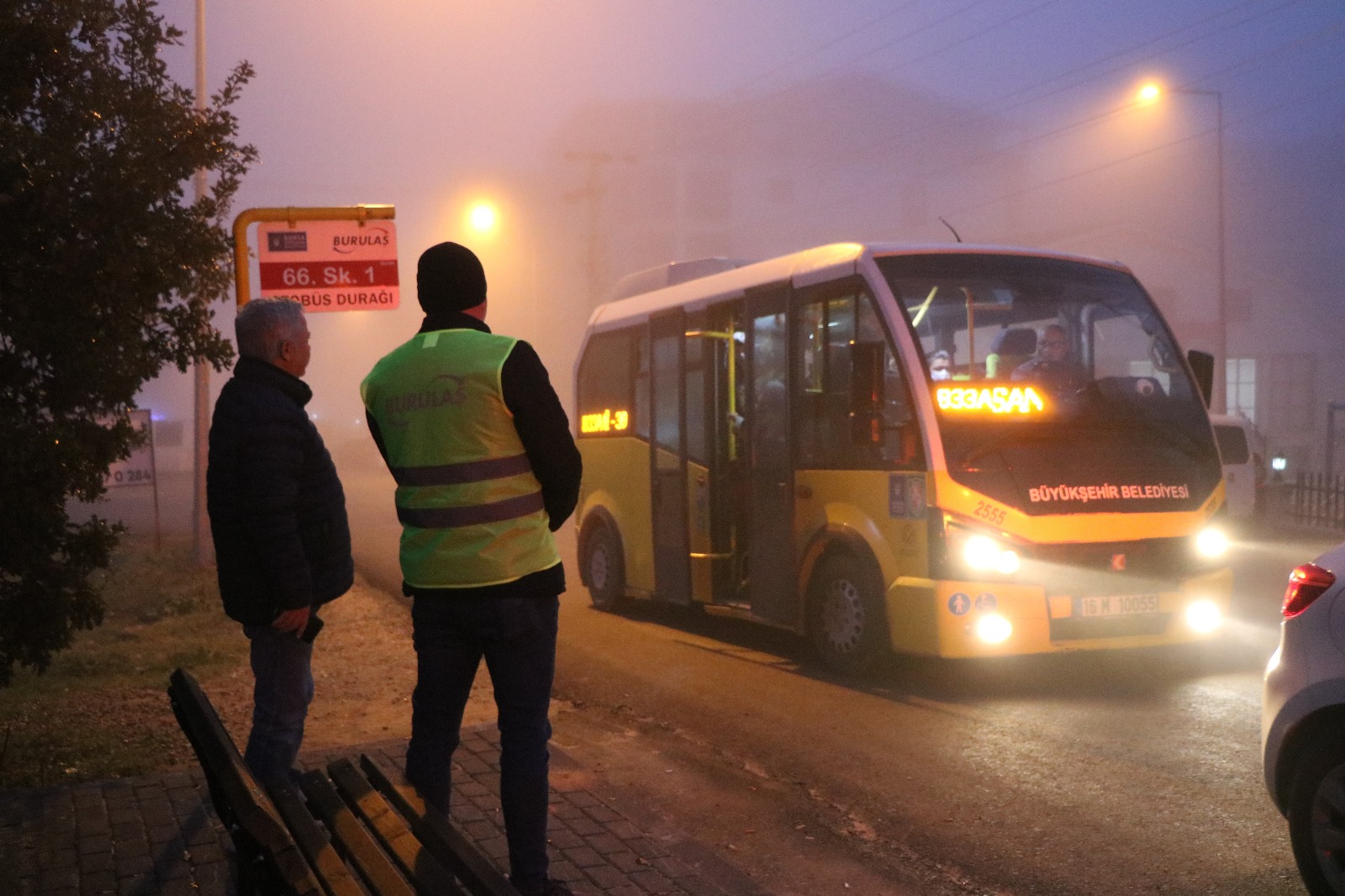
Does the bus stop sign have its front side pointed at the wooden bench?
yes

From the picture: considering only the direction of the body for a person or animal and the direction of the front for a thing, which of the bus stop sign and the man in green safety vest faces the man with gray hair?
the bus stop sign

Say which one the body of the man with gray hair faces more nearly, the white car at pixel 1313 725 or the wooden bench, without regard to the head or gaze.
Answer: the white car

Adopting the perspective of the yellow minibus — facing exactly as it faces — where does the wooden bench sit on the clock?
The wooden bench is roughly at 2 o'clock from the yellow minibus.

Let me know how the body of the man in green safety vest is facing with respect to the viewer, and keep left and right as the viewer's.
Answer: facing away from the viewer and to the right of the viewer

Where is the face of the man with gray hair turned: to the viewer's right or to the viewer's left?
to the viewer's right

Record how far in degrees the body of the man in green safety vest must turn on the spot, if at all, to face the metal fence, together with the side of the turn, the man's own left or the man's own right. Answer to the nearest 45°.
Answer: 0° — they already face it

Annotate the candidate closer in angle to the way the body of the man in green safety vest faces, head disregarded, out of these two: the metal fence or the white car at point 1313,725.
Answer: the metal fence

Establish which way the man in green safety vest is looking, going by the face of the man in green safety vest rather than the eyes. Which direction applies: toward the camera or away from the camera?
away from the camera

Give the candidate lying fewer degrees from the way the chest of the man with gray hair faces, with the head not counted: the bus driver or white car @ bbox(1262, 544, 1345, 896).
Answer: the bus driver
